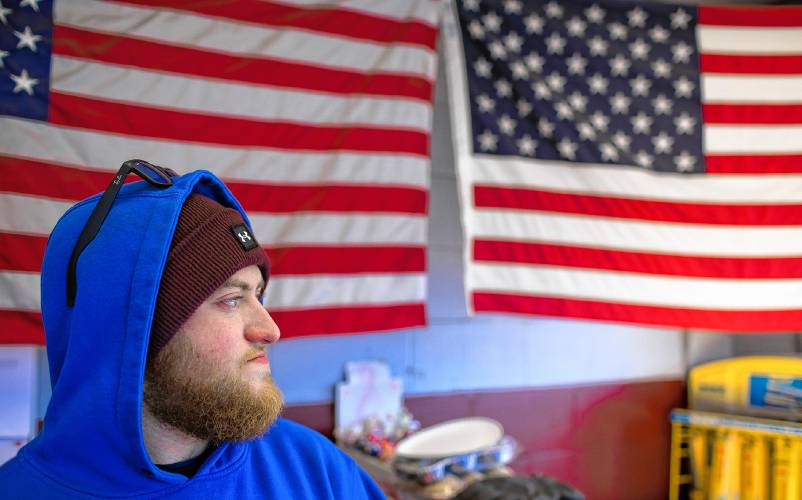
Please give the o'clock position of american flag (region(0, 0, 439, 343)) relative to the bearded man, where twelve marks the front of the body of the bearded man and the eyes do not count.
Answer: The american flag is roughly at 8 o'clock from the bearded man.

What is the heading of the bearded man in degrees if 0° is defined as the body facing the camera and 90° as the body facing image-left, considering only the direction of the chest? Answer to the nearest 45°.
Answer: approximately 315°

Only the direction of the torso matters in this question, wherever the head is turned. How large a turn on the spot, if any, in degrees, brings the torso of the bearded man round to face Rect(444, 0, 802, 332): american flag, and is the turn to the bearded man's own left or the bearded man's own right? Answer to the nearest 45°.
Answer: approximately 90° to the bearded man's own left

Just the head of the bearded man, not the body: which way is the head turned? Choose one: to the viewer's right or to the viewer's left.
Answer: to the viewer's right

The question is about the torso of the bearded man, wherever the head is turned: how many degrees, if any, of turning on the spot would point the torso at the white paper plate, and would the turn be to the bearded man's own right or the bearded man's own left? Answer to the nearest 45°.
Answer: approximately 90° to the bearded man's own left

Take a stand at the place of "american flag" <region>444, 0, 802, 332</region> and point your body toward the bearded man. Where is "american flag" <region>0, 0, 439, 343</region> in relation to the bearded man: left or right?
right

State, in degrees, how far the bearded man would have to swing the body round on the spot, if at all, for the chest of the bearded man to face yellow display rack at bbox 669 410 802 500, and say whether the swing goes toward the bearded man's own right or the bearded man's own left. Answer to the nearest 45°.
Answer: approximately 90° to the bearded man's own left
